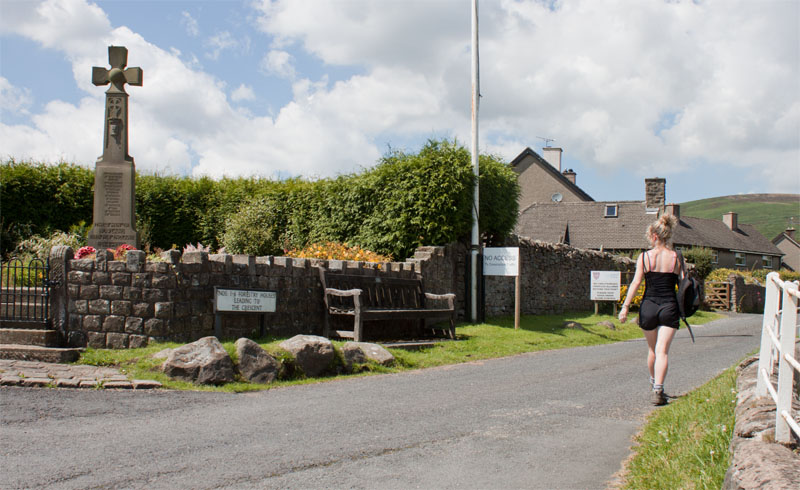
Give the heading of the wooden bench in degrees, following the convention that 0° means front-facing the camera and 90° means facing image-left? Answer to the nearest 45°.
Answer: approximately 315°

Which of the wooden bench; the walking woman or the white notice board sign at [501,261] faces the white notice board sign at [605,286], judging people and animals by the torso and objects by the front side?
the walking woman

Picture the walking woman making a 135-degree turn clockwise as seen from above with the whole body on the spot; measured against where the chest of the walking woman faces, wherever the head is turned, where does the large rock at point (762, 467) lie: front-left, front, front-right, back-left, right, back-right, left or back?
front-right

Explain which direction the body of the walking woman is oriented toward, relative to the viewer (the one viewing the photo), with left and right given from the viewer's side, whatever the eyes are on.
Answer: facing away from the viewer

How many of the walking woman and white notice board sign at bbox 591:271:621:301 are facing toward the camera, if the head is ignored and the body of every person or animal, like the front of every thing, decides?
1

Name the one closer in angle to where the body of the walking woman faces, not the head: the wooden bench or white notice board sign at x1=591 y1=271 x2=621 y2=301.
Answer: the white notice board sign

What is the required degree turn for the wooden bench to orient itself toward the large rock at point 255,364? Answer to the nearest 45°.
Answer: approximately 45° to its right

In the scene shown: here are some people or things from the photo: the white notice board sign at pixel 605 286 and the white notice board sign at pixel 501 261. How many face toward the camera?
2

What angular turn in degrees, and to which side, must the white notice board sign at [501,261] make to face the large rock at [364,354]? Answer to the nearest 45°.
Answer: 0° — it already faces it
